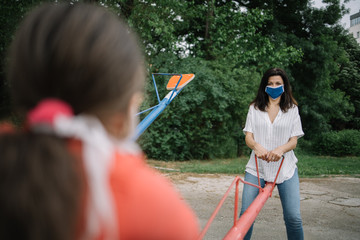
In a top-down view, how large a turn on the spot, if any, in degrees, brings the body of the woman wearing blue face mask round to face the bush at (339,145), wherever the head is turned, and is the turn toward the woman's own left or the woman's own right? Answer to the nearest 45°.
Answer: approximately 180°

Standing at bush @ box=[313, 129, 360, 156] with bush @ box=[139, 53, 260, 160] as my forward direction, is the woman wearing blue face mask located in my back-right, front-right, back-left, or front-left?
front-left

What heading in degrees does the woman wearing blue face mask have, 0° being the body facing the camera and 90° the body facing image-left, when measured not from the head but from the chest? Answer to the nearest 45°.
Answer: approximately 0°

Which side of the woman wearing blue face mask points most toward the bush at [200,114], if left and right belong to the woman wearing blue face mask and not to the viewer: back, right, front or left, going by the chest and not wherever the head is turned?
back

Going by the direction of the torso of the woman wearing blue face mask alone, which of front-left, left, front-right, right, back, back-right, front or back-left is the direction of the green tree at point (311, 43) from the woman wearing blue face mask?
back
